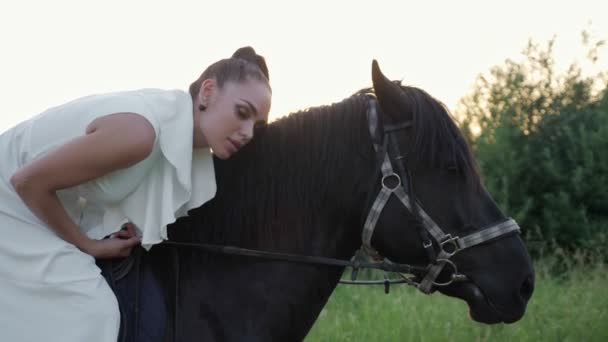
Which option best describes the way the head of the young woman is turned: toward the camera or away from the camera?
toward the camera

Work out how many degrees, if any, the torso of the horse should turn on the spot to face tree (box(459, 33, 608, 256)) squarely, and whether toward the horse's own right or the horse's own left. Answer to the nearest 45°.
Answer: approximately 90° to the horse's own left

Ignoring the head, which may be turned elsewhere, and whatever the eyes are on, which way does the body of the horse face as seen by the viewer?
to the viewer's right
